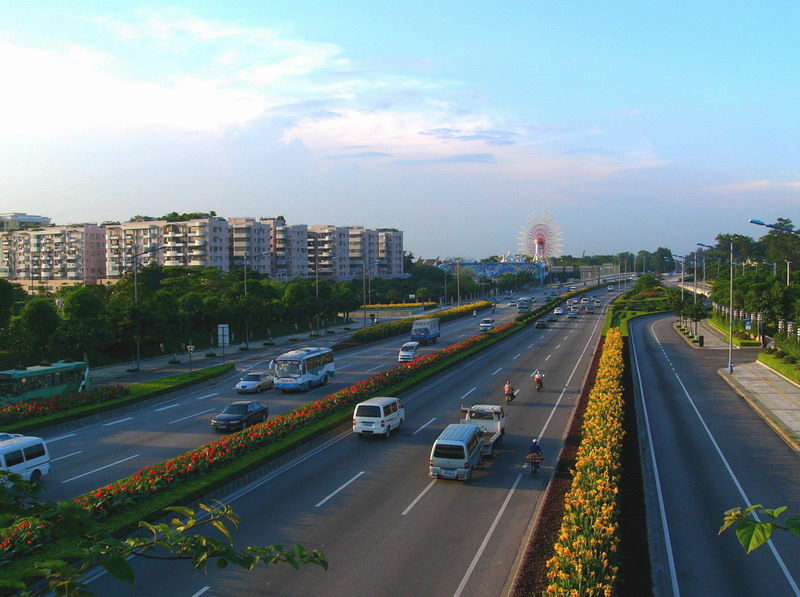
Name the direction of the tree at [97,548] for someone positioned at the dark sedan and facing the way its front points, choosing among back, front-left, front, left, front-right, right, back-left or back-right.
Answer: front-left

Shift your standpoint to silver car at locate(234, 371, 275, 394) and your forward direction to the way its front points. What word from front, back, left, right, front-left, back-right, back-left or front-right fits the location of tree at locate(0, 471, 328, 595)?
front-left

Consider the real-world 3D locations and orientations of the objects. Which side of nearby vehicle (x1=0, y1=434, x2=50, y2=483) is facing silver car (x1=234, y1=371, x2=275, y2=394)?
back

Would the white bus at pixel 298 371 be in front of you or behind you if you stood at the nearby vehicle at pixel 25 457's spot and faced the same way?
behind

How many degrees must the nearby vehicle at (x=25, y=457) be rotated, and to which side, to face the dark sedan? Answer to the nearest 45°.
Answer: approximately 180°

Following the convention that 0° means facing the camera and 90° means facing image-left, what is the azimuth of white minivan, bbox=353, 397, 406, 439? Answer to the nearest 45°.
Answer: approximately 225°
